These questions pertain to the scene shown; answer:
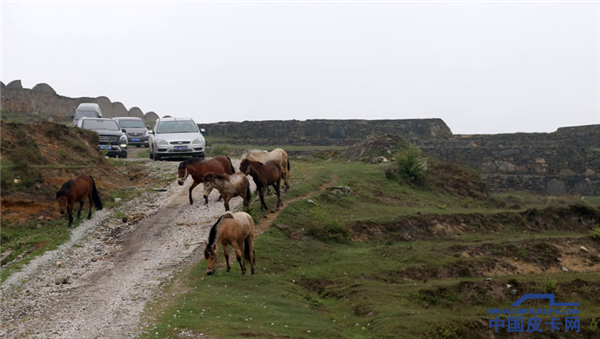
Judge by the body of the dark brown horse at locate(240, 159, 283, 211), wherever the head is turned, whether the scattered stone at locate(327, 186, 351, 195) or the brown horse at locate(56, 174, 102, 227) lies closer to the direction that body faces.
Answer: the brown horse

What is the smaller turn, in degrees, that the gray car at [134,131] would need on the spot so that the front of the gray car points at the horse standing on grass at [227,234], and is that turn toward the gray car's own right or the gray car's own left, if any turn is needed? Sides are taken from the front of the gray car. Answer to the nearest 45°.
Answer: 0° — it already faces it

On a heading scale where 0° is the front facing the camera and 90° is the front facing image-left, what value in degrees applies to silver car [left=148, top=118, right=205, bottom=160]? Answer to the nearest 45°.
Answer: approximately 0°

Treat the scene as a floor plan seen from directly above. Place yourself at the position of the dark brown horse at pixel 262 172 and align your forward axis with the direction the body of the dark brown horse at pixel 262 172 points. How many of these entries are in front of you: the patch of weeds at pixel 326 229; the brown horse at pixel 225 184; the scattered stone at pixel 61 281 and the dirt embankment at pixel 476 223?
2

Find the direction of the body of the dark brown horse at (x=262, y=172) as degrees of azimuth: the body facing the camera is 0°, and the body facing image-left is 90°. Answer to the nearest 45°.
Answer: approximately 45°

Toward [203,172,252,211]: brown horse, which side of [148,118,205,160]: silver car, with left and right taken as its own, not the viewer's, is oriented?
front

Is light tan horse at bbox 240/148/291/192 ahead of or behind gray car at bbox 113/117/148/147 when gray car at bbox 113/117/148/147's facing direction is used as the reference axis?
ahead

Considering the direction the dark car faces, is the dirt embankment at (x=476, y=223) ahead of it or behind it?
ahead

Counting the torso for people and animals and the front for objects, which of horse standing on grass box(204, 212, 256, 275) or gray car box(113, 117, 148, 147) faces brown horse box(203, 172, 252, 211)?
the gray car

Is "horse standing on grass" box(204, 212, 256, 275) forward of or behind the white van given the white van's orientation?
forward

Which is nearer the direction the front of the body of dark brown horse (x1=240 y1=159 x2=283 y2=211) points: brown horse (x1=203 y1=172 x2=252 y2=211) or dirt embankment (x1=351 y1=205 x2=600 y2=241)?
the brown horse

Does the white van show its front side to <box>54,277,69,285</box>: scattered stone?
yes

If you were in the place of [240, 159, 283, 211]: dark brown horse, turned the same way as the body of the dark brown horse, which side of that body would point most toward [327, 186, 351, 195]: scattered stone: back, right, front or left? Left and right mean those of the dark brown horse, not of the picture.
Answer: back

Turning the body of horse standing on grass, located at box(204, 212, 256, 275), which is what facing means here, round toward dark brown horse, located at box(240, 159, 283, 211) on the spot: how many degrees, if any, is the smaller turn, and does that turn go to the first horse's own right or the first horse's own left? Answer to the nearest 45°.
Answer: approximately 135° to the first horse's own right

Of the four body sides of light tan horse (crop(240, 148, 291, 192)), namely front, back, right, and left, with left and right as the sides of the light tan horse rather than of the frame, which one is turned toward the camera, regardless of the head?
left
